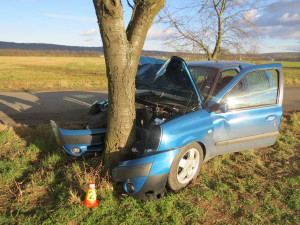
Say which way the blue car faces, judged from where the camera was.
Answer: facing the viewer and to the left of the viewer
